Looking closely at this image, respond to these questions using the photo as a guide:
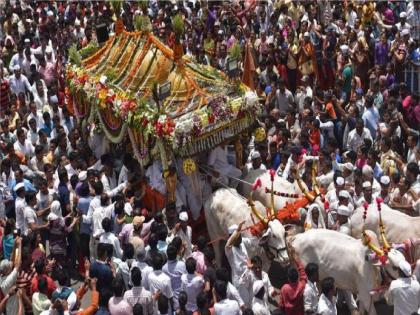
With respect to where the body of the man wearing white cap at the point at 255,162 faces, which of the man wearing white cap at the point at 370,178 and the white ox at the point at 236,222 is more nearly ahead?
the white ox

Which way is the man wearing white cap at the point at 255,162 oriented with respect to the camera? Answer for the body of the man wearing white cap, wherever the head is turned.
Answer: toward the camera

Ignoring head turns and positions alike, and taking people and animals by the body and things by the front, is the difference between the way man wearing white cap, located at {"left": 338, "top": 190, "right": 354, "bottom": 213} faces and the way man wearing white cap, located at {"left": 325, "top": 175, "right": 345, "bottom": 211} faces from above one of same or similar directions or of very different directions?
same or similar directions

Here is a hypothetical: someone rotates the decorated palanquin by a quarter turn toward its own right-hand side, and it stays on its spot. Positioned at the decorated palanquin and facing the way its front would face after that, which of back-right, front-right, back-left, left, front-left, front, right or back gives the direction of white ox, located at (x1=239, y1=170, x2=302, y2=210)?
left

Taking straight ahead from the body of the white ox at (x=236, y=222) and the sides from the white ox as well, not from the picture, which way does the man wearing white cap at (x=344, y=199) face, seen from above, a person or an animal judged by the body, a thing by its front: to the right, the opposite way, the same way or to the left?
to the right

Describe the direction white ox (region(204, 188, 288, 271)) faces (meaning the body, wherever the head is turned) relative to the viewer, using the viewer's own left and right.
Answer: facing the viewer and to the right of the viewer

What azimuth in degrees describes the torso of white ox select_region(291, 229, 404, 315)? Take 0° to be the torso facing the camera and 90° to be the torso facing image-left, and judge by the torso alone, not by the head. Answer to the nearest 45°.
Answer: approximately 315°

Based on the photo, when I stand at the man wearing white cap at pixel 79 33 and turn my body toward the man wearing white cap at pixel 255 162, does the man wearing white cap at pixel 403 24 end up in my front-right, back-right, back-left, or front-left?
front-left

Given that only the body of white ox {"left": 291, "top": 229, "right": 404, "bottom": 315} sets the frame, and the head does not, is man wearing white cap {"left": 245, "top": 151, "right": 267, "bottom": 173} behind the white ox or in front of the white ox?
behind

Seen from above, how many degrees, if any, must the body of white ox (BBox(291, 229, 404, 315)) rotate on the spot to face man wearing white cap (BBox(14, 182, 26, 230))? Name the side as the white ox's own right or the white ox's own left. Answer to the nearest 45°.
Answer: approximately 135° to the white ox's own right

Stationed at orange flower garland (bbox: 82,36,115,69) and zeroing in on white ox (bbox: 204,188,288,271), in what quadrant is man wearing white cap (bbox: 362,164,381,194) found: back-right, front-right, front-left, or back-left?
front-left
